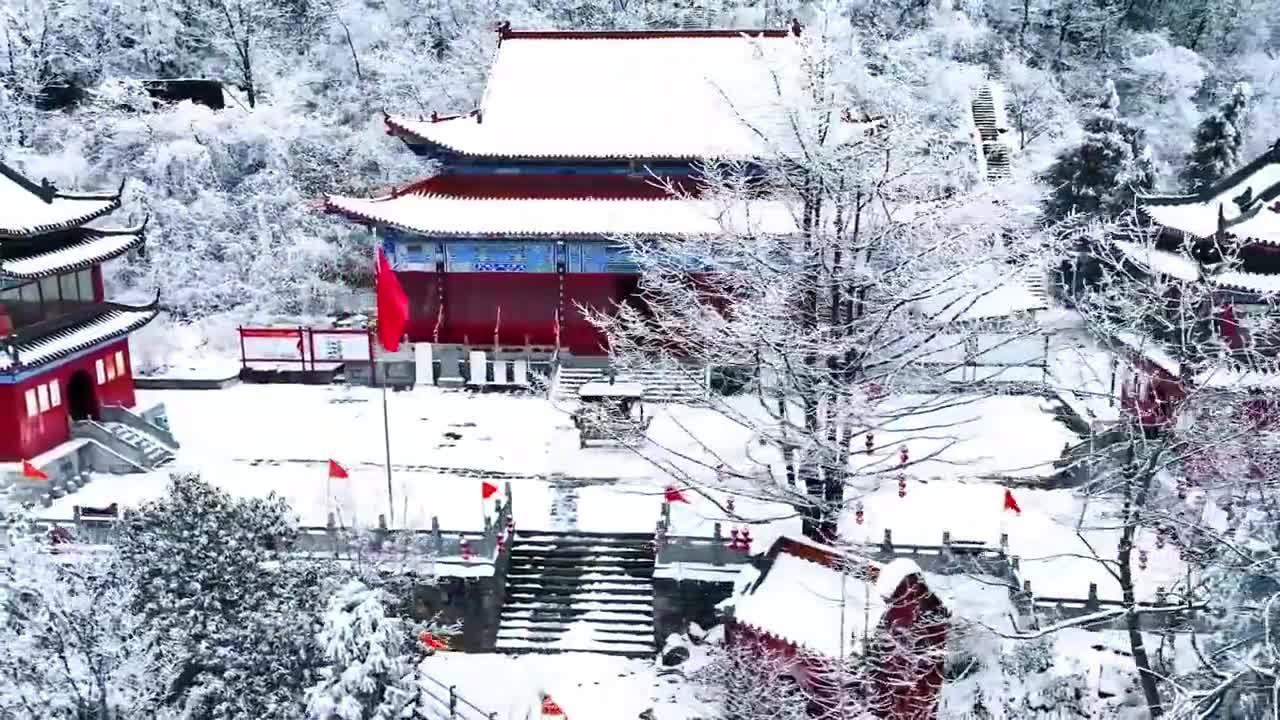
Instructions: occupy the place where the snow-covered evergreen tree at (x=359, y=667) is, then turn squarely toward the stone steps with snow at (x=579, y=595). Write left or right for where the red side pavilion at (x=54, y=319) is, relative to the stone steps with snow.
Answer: left

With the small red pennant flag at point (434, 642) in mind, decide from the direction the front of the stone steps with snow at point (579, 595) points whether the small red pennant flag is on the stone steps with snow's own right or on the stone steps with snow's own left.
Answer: on the stone steps with snow's own right

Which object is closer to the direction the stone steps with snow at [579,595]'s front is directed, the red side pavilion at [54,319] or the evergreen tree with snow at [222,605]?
the evergreen tree with snow

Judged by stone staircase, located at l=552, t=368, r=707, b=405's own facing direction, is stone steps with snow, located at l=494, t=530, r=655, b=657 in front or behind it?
in front

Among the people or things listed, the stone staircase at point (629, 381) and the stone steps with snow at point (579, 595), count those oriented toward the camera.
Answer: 2

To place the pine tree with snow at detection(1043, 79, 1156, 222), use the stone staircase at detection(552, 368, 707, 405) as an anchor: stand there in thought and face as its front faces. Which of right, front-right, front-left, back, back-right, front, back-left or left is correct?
back-left

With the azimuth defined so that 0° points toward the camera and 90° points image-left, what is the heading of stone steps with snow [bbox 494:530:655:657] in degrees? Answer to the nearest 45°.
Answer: approximately 0°

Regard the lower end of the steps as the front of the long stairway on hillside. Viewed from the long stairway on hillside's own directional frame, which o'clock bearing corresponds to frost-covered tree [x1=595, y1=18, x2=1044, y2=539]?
The frost-covered tree is roughly at 12 o'clock from the long stairway on hillside.

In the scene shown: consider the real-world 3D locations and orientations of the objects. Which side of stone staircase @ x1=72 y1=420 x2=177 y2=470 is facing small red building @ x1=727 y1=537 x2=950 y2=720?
front

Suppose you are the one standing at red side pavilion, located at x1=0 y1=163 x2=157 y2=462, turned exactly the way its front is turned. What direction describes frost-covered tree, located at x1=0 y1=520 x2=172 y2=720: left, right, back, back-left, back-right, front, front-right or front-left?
front-right

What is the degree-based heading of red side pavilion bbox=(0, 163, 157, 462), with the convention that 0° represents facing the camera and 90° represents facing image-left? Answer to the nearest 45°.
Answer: approximately 315°

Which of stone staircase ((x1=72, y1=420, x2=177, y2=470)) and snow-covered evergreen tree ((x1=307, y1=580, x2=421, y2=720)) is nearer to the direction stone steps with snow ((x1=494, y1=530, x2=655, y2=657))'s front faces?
the snow-covered evergreen tree

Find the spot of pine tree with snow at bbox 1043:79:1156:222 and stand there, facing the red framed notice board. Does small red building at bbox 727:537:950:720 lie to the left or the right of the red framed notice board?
left
